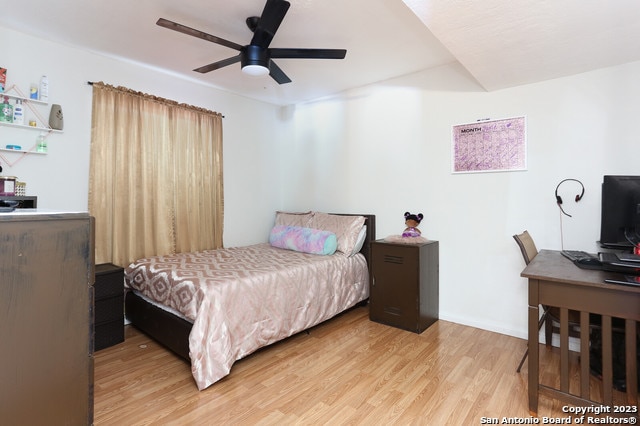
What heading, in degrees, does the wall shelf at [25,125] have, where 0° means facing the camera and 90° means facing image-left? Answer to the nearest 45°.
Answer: approximately 315°

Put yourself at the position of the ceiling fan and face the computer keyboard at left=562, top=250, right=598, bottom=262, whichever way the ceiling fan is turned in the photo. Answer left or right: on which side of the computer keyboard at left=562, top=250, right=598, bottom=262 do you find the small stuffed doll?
left

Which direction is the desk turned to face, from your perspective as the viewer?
facing to the left of the viewer

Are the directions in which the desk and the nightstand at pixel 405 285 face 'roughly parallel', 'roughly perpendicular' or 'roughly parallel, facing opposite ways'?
roughly perpendicular

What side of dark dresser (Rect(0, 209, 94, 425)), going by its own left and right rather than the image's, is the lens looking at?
right

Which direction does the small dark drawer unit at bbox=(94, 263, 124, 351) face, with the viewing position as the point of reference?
facing the viewer and to the right of the viewer

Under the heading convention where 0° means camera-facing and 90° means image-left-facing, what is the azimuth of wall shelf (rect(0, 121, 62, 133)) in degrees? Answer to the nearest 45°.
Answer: approximately 315°

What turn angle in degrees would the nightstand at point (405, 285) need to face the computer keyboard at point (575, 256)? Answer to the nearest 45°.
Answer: approximately 90° to its left

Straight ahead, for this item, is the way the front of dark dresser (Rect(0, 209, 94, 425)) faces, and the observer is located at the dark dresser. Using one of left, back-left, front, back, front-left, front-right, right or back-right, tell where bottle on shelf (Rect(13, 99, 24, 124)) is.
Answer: left

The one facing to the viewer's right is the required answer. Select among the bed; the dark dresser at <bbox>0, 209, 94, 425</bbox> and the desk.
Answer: the dark dresser

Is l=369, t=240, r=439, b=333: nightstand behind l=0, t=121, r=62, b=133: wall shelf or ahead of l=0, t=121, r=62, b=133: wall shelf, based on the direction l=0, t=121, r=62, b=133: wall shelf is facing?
ahead

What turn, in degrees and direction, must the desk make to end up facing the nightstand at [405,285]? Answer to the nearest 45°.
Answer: approximately 45° to its right
